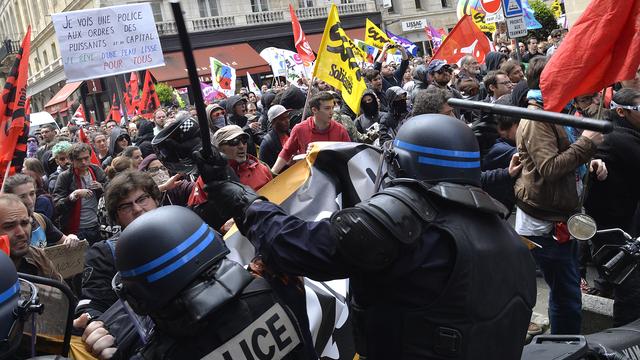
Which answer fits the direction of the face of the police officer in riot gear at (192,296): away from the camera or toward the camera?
away from the camera

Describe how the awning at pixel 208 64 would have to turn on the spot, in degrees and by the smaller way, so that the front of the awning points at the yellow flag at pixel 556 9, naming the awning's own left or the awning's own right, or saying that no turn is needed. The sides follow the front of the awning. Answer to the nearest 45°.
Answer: approximately 45° to the awning's own left

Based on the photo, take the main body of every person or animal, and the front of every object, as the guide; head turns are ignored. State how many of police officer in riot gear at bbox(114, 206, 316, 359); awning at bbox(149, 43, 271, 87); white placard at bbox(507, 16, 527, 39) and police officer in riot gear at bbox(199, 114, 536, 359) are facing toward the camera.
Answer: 2

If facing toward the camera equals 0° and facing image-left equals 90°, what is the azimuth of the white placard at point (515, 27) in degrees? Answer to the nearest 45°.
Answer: approximately 0°

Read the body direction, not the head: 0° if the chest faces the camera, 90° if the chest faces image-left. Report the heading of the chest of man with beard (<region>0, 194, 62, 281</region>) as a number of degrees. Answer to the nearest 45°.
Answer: approximately 315°

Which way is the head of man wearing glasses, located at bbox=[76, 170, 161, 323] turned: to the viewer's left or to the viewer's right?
to the viewer's right

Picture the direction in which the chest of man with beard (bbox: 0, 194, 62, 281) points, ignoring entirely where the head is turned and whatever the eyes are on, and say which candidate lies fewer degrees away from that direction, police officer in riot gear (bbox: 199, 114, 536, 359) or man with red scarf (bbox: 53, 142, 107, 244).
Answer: the police officer in riot gear

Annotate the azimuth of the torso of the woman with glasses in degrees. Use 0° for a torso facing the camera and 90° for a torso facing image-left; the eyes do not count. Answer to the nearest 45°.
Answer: approximately 315°

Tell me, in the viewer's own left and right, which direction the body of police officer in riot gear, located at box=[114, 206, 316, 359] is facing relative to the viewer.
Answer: facing away from the viewer and to the left of the viewer

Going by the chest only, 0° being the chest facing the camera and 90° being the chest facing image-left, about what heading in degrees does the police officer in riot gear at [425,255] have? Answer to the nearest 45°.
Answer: approximately 135°

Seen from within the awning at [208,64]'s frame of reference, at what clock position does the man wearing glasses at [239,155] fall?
The man wearing glasses is roughly at 12 o'clock from the awning.

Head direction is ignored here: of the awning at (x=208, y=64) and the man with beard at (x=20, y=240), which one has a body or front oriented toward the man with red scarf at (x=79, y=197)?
the awning

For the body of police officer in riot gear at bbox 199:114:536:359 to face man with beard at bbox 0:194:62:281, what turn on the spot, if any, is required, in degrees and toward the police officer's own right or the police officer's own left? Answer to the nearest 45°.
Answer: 0° — they already face them
